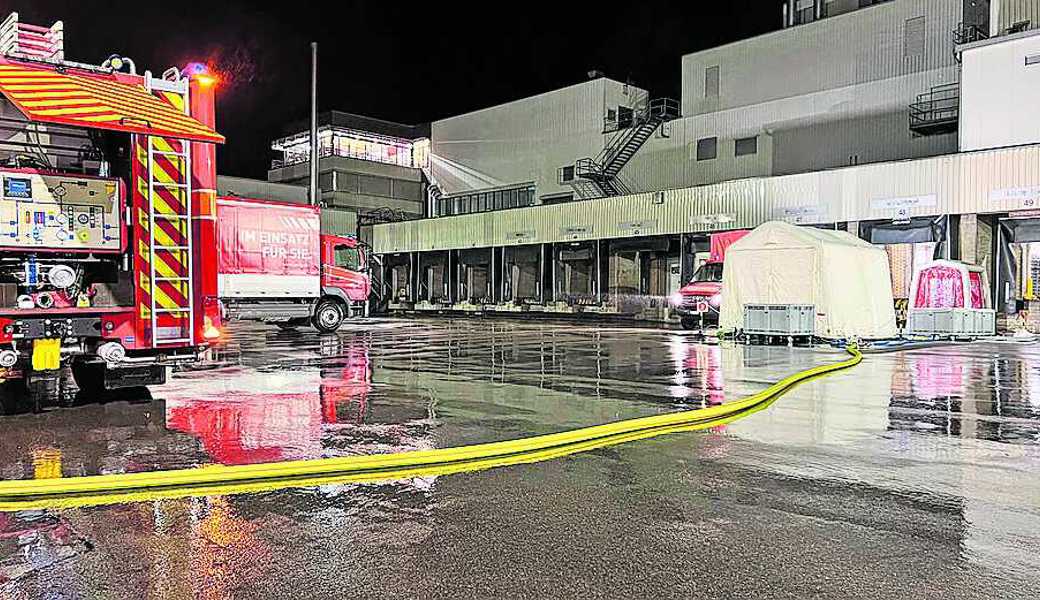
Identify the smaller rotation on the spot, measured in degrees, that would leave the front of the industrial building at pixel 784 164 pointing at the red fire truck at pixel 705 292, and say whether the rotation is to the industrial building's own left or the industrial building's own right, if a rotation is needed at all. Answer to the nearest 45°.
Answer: approximately 45° to the industrial building's own left

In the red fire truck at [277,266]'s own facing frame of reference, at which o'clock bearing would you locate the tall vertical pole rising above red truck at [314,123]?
The tall vertical pole rising above red truck is roughly at 9 o'clock from the red fire truck.

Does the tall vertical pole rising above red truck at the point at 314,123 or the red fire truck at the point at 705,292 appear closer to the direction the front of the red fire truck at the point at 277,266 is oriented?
the red fire truck

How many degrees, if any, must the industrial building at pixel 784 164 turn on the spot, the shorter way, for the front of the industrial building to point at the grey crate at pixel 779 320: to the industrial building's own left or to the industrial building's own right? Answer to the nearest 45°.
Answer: approximately 45° to the industrial building's own left

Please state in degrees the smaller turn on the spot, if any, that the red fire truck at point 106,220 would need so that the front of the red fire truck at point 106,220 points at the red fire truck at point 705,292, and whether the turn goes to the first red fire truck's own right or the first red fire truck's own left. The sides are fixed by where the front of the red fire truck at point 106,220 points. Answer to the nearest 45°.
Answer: approximately 45° to the first red fire truck's own right

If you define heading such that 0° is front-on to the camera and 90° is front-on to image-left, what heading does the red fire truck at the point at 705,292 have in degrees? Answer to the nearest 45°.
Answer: approximately 45°

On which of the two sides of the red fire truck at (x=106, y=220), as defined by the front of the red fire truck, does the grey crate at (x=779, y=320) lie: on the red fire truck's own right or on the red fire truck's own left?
on the red fire truck's own right

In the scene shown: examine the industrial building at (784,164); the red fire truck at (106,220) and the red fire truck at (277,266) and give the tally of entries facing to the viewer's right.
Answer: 1

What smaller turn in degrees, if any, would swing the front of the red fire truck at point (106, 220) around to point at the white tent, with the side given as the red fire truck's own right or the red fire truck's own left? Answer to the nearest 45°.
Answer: approximately 90° to the red fire truck's own right

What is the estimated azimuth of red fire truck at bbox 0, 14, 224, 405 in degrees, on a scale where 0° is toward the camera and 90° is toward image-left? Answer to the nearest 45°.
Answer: approximately 180°

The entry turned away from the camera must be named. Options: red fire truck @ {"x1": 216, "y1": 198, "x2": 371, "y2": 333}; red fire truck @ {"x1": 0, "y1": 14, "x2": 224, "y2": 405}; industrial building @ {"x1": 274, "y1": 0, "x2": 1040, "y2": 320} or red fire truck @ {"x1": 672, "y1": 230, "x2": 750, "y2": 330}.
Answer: red fire truck @ {"x1": 0, "y1": 14, "x2": 224, "y2": 405}

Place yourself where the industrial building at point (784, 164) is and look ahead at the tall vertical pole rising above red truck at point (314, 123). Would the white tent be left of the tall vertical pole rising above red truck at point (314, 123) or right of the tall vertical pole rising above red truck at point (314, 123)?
left

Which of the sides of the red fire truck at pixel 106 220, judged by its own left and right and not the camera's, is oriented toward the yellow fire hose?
back

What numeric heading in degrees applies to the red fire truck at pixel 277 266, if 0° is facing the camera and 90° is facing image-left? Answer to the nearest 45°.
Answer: approximately 270°

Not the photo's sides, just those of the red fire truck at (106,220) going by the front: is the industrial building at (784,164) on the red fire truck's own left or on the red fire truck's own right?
on the red fire truck's own right

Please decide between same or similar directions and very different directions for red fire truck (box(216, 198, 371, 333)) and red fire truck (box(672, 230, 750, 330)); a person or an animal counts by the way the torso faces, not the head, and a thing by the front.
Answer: very different directions
